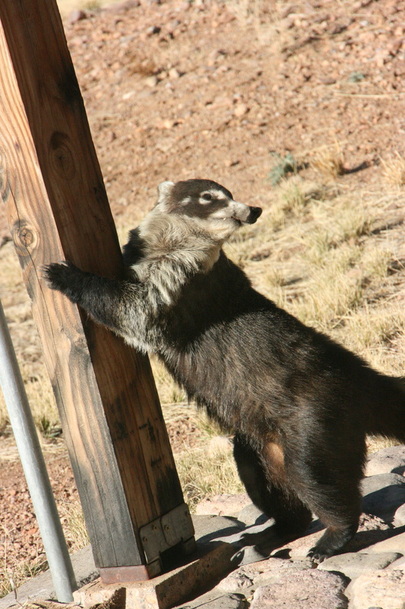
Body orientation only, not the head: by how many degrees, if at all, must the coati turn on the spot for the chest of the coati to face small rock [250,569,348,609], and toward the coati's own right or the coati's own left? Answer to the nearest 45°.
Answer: approximately 90° to the coati's own left

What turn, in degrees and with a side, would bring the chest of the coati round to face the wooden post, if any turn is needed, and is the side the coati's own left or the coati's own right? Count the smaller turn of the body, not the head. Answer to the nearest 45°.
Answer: approximately 45° to the coati's own left

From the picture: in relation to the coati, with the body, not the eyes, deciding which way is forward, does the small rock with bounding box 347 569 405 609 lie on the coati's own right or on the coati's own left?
on the coati's own left

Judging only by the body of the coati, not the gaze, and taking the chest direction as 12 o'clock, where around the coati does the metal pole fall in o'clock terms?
The metal pole is roughly at 12 o'clock from the coati.

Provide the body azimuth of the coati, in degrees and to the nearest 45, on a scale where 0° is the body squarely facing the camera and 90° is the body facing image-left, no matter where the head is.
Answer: approximately 90°

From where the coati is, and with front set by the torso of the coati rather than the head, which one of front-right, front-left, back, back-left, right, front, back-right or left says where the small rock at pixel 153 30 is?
right

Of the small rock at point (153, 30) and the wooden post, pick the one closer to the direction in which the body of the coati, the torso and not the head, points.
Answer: the wooden post
